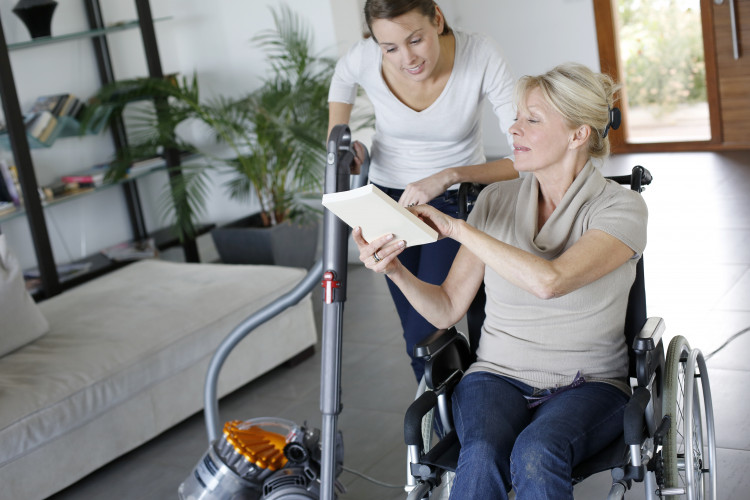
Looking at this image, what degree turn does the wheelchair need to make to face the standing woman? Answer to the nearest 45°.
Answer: approximately 135° to its right

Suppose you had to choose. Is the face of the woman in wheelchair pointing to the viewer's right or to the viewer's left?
to the viewer's left

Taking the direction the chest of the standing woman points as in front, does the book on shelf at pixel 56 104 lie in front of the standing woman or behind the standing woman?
behind

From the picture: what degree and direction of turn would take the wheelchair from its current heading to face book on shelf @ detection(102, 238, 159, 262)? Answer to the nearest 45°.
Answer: approximately 135° to its right

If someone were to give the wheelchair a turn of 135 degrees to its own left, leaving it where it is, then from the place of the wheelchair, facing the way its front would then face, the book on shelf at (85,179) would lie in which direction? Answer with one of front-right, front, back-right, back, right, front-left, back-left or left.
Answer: left

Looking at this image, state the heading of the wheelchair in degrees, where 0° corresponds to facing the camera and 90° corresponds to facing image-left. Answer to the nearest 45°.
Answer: approximately 0°

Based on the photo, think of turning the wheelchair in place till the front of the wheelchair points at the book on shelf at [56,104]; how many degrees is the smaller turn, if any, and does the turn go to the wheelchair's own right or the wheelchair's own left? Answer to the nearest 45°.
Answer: approximately 135° to the wheelchair's own right

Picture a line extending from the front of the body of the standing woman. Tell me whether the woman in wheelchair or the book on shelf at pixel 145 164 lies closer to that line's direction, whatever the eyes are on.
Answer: the woman in wheelchair
